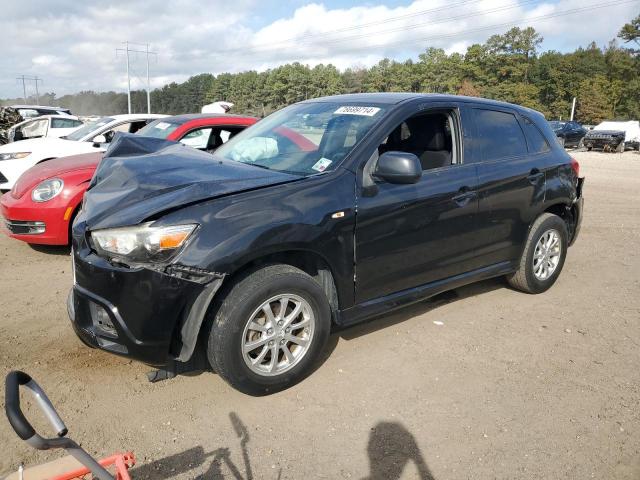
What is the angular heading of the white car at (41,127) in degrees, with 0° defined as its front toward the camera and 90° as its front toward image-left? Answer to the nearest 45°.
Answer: approximately 45°

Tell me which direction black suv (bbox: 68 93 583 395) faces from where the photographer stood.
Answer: facing the viewer and to the left of the viewer

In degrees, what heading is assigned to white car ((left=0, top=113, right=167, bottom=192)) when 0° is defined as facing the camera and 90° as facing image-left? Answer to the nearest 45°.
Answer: approximately 45°

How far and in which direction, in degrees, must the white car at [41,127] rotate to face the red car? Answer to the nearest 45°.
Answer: approximately 45° to its left

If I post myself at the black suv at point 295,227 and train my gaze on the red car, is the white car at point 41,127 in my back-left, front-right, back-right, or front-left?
front-right

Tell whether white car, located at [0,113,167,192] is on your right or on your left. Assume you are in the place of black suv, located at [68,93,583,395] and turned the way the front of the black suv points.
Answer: on your right

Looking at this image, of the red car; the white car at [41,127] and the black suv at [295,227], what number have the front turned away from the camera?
0

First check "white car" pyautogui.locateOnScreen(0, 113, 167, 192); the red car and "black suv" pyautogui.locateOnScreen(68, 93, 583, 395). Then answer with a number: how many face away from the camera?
0

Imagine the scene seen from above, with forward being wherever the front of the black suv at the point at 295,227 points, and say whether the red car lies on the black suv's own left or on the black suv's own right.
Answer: on the black suv's own right
